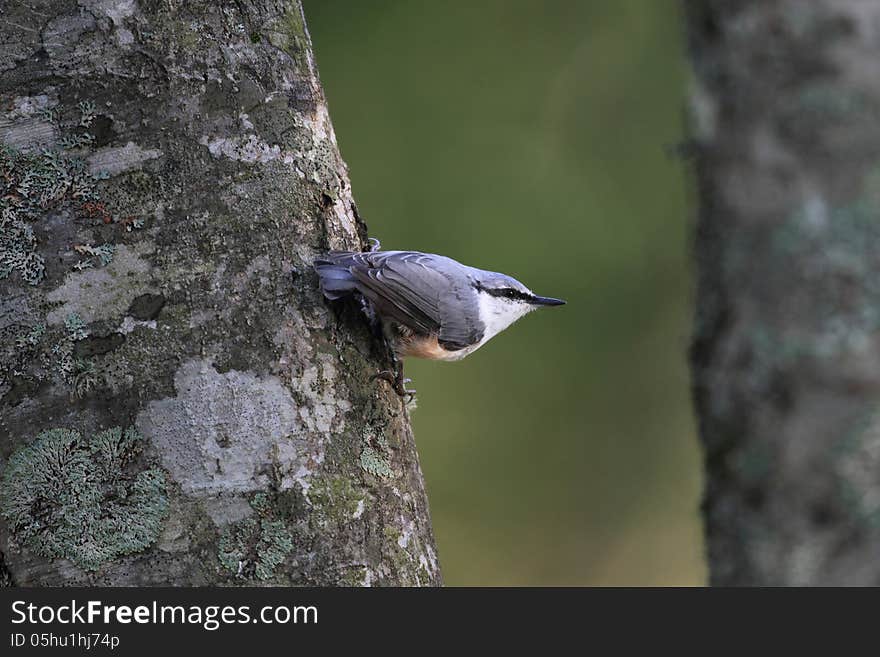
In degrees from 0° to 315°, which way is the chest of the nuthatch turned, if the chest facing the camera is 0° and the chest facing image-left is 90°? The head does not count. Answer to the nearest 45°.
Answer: approximately 270°
